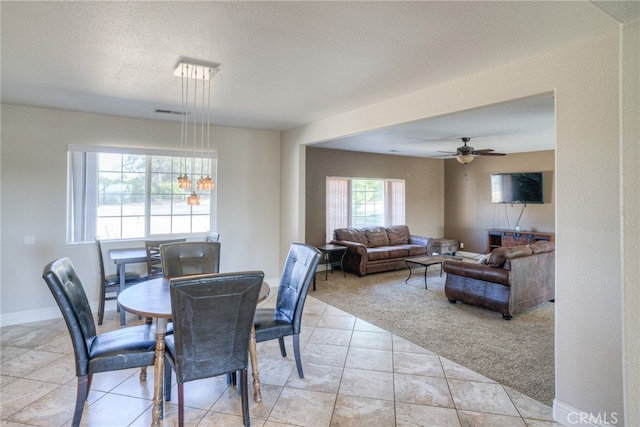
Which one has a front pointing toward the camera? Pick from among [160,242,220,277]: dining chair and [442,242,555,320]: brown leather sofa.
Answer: the dining chair

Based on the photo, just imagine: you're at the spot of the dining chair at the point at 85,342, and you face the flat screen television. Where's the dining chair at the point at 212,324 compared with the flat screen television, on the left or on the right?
right

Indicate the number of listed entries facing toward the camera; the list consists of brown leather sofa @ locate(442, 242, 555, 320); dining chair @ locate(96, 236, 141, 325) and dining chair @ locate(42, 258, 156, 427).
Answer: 0

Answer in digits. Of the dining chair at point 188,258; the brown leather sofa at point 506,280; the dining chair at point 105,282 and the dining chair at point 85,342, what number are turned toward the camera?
1

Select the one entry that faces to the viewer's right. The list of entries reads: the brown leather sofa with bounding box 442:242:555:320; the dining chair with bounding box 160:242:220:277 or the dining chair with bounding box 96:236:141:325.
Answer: the dining chair with bounding box 96:236:141:325

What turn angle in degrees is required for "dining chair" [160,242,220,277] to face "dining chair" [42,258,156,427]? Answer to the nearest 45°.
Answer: approximately 45° to its right

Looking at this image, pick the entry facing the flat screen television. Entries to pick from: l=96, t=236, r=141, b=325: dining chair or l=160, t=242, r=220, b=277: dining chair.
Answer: l=96, t=236, r=141, b=325: dining chair

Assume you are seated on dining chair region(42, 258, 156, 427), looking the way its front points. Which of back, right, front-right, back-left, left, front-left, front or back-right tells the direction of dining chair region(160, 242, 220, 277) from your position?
front-left

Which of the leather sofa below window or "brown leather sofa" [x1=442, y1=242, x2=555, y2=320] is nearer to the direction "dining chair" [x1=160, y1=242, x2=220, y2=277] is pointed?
the brown leather sofa

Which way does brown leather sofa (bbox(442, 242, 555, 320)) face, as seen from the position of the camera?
facing away from the viewer and to the left of the viewer

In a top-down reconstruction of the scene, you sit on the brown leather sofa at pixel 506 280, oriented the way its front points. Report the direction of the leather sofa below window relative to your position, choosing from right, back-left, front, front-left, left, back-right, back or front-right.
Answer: front

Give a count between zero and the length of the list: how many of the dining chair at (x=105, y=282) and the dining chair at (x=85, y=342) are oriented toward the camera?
0

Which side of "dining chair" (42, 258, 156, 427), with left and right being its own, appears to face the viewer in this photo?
right

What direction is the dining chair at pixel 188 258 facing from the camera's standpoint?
toward the camera

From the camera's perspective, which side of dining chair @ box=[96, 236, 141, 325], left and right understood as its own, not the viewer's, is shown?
right

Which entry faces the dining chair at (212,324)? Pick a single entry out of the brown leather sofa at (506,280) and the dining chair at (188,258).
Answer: the dining chair at (188,258)

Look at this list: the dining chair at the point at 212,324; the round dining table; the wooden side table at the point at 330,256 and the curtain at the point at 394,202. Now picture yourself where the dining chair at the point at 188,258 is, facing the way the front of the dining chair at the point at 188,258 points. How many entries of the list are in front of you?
2

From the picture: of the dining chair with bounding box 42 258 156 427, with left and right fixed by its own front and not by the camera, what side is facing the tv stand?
front

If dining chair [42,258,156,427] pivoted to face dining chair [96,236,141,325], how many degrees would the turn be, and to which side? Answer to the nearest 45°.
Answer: approximately 90° to its left

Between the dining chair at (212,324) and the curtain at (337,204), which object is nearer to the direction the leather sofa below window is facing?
the dining chair
